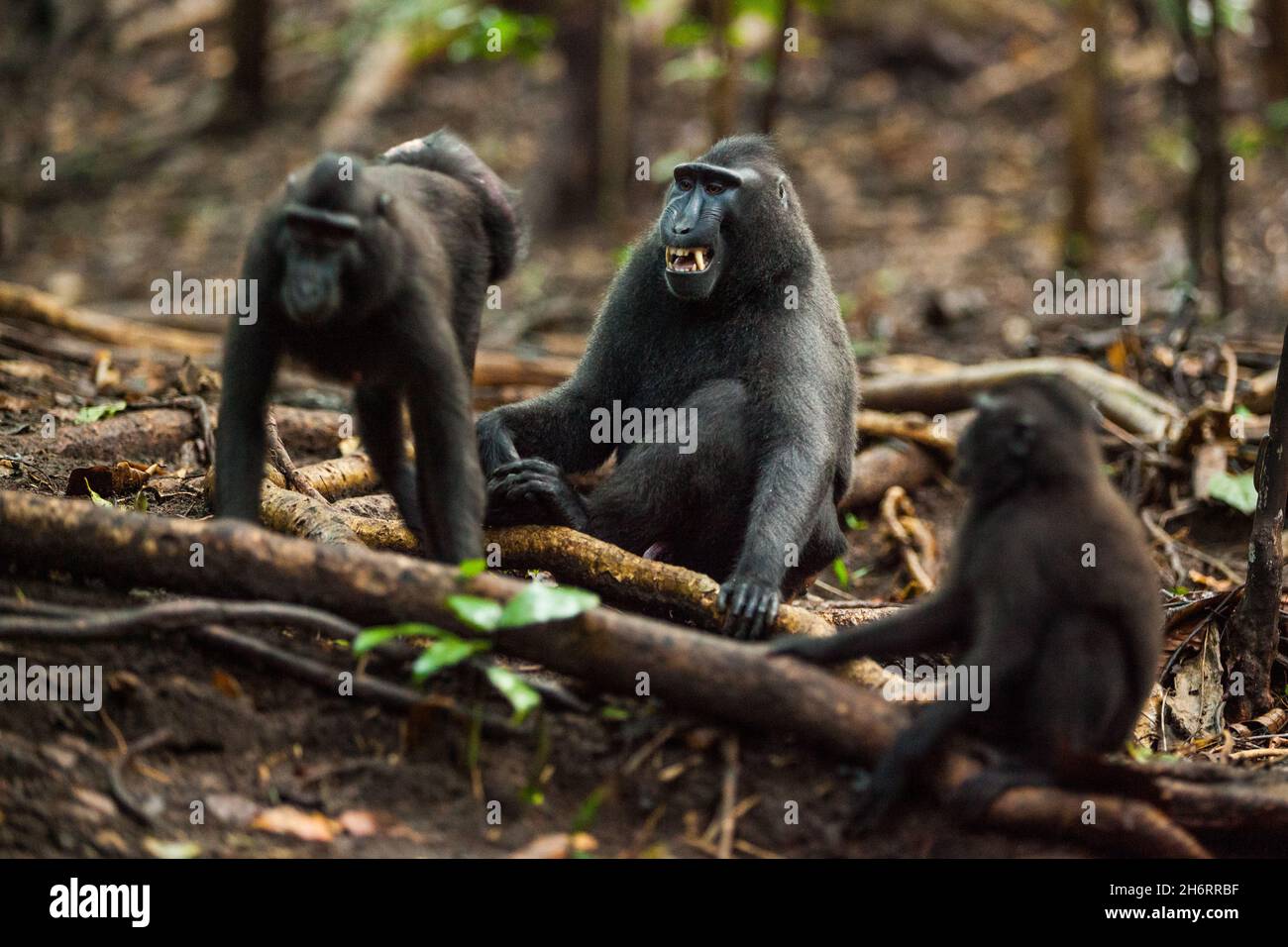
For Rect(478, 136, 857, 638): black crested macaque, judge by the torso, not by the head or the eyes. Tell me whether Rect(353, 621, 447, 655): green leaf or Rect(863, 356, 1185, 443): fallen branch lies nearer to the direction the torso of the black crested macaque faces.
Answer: the green leaf

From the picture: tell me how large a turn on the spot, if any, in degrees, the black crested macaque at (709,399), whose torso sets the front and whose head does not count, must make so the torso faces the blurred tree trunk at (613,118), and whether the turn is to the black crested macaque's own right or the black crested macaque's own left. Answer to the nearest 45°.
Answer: approximately 135° to the black crested macaque's own right

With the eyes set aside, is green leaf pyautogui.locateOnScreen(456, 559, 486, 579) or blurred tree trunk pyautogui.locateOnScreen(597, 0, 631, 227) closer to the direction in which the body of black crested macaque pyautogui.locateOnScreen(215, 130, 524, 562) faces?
the green leaf

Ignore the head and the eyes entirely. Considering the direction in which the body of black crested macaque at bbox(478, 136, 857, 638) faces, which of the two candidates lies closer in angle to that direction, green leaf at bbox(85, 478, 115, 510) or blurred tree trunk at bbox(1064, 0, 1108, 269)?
the green leaf

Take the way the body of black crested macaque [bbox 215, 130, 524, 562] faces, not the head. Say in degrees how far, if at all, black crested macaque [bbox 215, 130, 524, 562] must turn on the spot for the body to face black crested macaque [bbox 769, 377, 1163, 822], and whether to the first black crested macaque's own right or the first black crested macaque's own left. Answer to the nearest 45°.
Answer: approximately 90° to the first black crested macaque's own left

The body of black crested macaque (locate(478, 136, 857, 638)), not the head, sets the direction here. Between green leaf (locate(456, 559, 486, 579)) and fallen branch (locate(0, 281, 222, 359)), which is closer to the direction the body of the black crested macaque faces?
the green leaf

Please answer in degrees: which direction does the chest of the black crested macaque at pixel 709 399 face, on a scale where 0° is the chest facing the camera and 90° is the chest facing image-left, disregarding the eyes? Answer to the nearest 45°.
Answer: approximately 45°

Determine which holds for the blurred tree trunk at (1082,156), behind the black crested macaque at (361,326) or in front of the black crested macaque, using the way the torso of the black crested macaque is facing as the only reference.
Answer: behind

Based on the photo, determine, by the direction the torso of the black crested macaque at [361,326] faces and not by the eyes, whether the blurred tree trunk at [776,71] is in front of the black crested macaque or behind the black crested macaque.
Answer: behind

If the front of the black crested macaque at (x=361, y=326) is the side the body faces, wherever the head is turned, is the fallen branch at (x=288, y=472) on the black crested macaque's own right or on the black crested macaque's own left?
on the black crested macaque's own right
